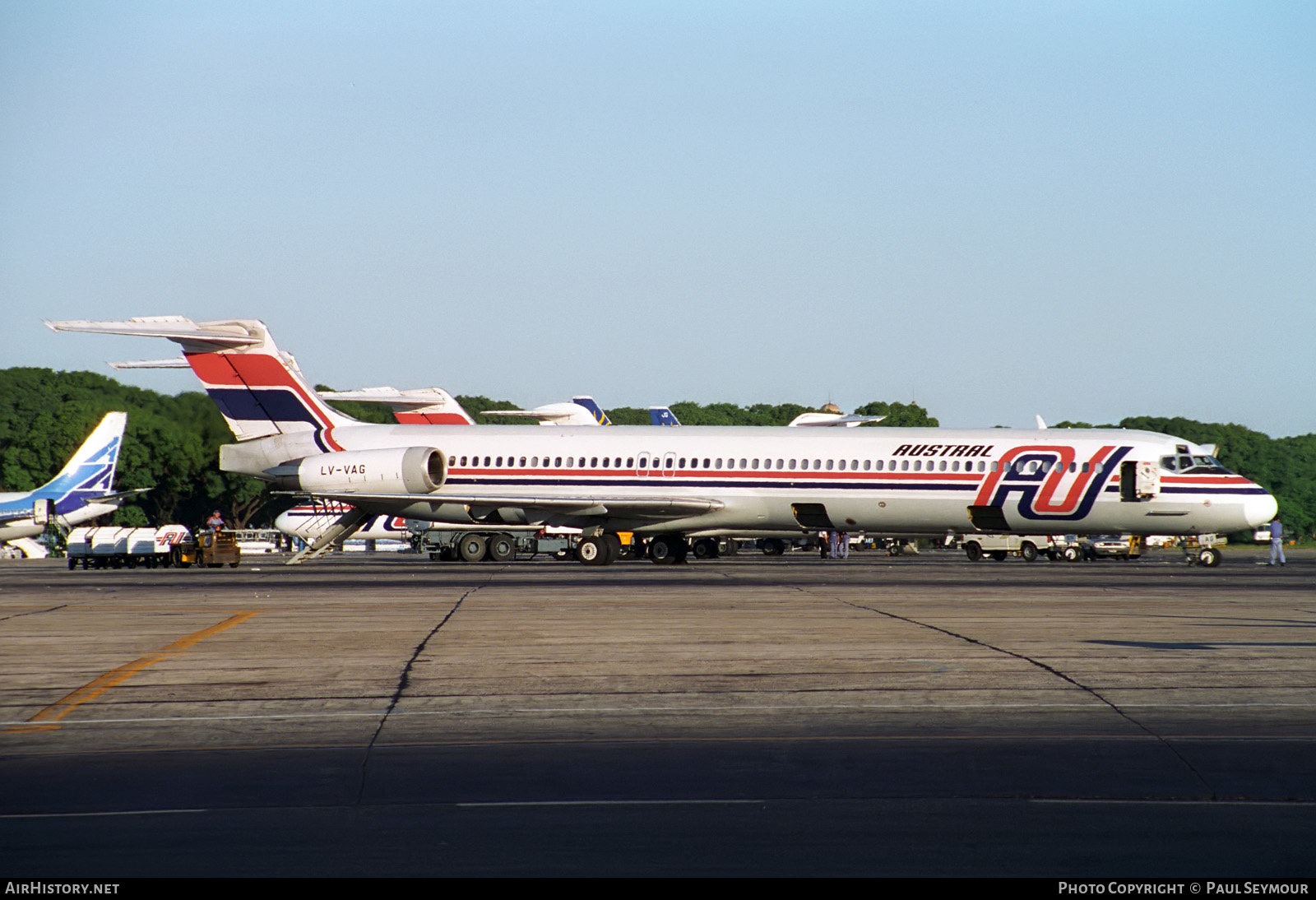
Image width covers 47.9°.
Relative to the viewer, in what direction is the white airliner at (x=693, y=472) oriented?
to the viewer's right
